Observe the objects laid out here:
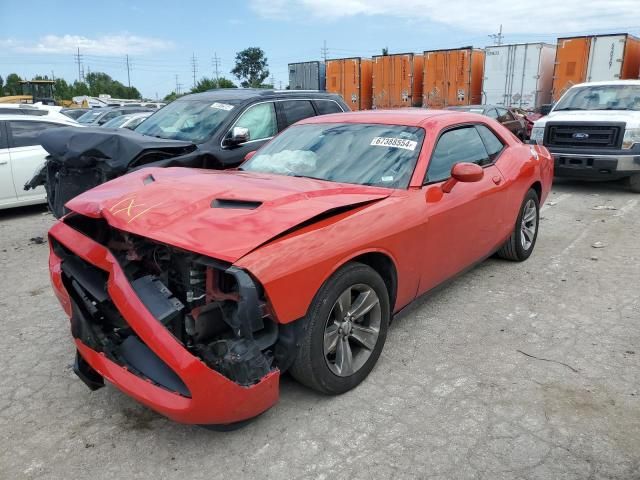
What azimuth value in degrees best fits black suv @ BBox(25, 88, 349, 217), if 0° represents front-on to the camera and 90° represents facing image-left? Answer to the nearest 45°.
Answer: approximately 45°

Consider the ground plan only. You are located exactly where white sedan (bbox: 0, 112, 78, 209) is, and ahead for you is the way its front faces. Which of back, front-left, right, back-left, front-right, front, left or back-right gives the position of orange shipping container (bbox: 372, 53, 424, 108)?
back

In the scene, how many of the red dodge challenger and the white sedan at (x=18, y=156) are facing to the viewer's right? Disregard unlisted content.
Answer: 0

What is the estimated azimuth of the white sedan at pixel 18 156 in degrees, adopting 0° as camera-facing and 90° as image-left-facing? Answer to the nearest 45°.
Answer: approximately 45°
